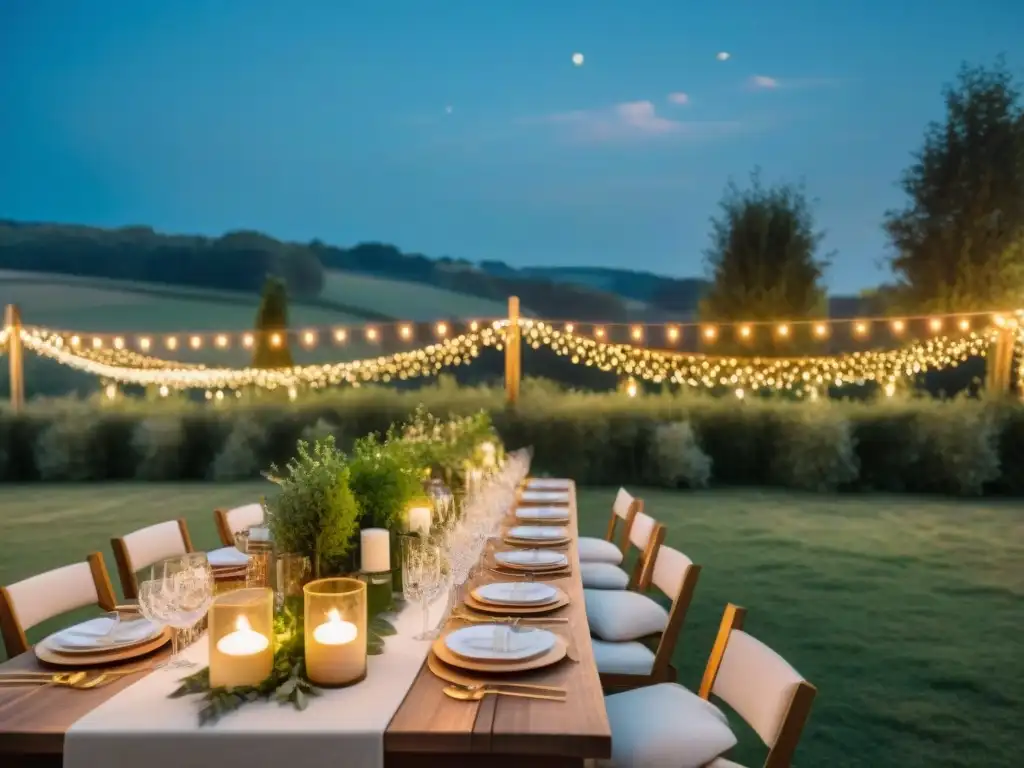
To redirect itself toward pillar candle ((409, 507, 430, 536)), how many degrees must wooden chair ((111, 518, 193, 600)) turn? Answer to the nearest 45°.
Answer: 0° — it already faces it

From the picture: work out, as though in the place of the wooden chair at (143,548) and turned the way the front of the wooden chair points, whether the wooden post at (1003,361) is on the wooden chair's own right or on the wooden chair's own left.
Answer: on the wooden chair's own left

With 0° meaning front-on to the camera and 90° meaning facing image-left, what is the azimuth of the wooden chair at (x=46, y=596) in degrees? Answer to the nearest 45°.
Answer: approximately 315°

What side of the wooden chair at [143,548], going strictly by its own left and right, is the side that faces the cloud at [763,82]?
left

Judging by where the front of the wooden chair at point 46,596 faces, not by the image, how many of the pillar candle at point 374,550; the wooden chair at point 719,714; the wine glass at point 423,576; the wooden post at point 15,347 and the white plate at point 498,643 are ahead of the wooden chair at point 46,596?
4

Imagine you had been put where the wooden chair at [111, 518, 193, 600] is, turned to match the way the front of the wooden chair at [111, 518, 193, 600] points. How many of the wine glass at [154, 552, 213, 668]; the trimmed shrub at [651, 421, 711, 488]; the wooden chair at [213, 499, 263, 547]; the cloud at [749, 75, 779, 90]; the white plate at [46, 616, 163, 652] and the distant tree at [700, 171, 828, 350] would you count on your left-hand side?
4

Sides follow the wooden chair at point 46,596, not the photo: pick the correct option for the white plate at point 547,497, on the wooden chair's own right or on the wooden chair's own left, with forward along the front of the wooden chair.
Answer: on the wooden chair's own left

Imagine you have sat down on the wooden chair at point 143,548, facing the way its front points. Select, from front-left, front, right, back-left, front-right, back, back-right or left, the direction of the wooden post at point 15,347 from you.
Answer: back-left

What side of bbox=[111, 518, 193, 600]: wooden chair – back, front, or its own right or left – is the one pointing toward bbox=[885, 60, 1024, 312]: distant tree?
left

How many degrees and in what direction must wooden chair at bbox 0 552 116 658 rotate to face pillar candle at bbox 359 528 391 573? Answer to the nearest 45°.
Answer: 0° — it already faces it

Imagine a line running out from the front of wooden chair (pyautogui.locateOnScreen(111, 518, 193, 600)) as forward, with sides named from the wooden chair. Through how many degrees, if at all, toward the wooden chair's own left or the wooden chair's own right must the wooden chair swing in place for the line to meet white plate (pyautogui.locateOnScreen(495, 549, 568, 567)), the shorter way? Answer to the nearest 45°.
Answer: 0° — it already faces it

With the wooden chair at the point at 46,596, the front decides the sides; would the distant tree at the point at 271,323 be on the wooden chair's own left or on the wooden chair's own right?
on the wooden chair's own left
